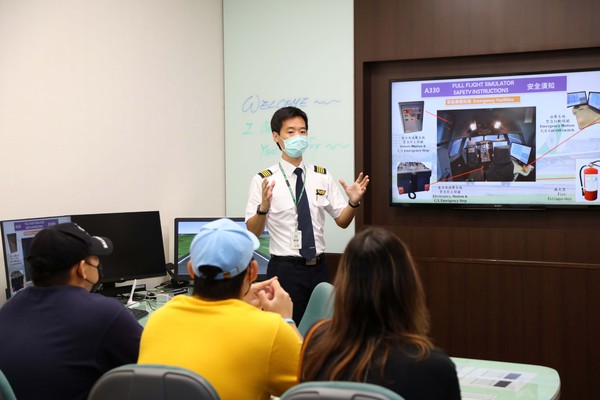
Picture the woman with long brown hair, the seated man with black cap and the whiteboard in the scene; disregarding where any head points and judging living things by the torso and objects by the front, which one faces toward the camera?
the whiteboard

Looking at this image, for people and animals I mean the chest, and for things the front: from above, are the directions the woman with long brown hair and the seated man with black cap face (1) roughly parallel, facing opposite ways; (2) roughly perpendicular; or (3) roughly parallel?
roughly parallel

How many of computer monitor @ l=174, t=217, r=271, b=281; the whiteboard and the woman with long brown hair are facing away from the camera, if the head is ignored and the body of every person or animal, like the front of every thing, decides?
1

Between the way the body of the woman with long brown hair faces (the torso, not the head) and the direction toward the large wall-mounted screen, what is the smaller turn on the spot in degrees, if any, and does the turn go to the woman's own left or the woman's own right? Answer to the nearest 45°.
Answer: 0° — they already face it

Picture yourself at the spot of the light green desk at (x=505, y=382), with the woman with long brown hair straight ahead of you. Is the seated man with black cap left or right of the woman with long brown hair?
right

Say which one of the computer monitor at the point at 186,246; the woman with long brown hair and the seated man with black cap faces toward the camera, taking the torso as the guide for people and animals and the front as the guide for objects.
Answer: the computer monitor

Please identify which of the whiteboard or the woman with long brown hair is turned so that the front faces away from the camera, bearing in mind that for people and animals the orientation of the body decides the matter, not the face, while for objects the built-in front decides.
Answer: the woman with long brown hair

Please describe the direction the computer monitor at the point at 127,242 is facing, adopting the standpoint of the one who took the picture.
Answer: facing the viewer and to the right of the viewer

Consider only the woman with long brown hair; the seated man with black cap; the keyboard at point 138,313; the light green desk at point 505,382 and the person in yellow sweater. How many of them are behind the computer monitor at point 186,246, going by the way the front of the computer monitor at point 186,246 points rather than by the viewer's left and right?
0

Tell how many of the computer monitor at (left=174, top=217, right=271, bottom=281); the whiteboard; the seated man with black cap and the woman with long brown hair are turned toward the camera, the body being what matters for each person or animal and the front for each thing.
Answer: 2

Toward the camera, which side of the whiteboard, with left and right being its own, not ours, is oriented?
front

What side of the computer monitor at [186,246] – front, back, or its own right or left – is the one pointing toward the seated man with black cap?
front

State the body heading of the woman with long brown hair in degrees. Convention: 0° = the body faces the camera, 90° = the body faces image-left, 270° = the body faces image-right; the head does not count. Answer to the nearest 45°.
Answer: approximately 180°

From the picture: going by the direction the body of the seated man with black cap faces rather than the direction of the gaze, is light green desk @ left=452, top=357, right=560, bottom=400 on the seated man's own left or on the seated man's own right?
on the seated man's own right

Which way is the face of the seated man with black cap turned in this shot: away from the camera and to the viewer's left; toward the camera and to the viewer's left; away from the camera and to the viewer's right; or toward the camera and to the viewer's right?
away from the camera and to the viewer's right

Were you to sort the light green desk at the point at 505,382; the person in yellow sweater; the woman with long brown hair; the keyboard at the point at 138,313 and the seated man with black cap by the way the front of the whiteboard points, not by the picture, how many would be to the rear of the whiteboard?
0
